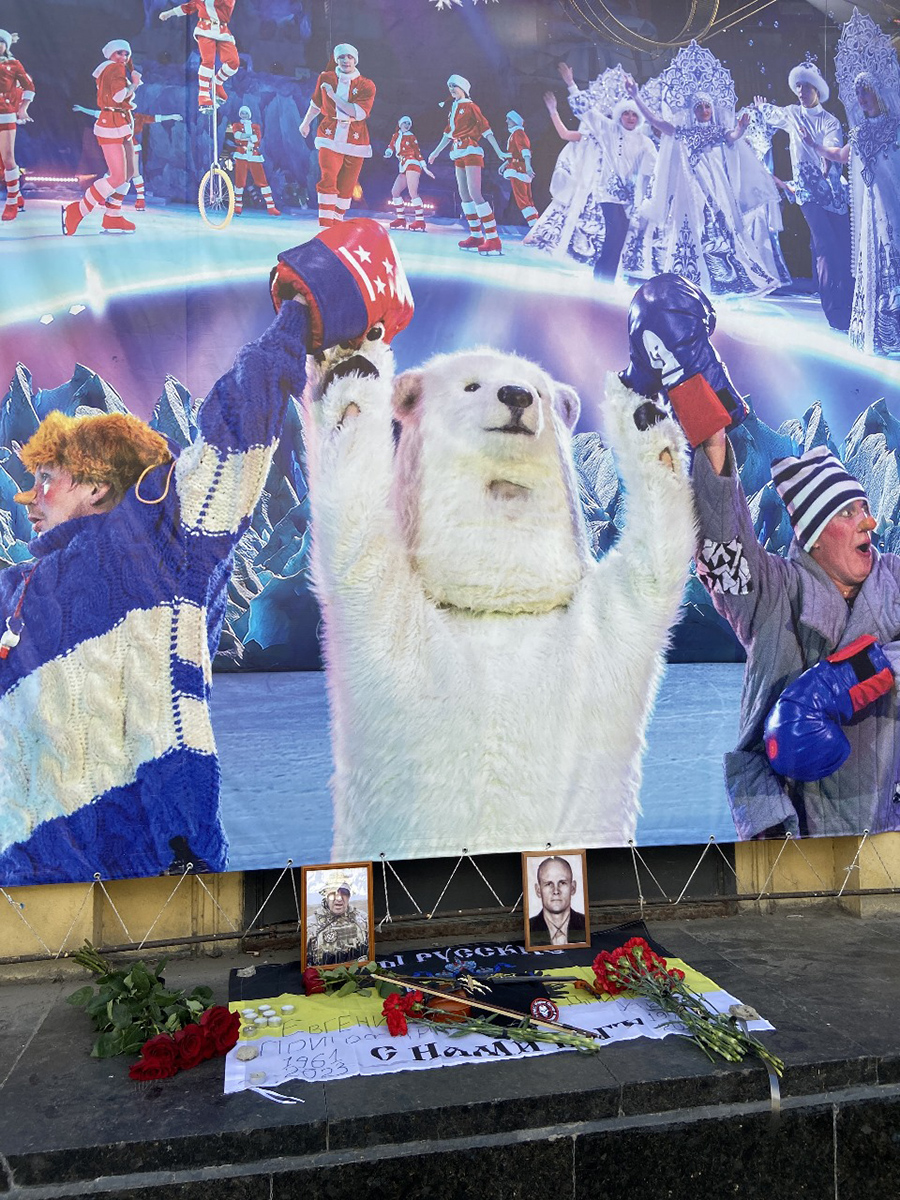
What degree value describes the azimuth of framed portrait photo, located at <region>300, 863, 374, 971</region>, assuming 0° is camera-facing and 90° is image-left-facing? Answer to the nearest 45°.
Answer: approximately 0°

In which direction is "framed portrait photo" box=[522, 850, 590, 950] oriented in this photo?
toward the camera

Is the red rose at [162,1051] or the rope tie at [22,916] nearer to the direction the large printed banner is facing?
the red rose

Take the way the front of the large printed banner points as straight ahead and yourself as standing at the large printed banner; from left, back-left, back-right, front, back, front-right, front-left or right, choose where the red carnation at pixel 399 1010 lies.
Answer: front

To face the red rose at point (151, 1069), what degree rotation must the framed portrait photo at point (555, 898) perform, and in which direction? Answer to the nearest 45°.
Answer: approximately 45° to its right

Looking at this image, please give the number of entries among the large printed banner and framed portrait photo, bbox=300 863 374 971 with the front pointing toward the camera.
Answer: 2

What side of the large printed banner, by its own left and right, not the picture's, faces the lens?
front

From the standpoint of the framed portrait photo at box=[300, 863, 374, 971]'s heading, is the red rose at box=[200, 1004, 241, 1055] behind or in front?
in front

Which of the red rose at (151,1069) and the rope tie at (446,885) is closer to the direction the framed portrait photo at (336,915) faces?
the red rose

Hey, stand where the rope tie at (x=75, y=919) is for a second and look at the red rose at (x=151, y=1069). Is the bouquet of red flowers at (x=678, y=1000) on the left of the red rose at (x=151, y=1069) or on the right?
left
